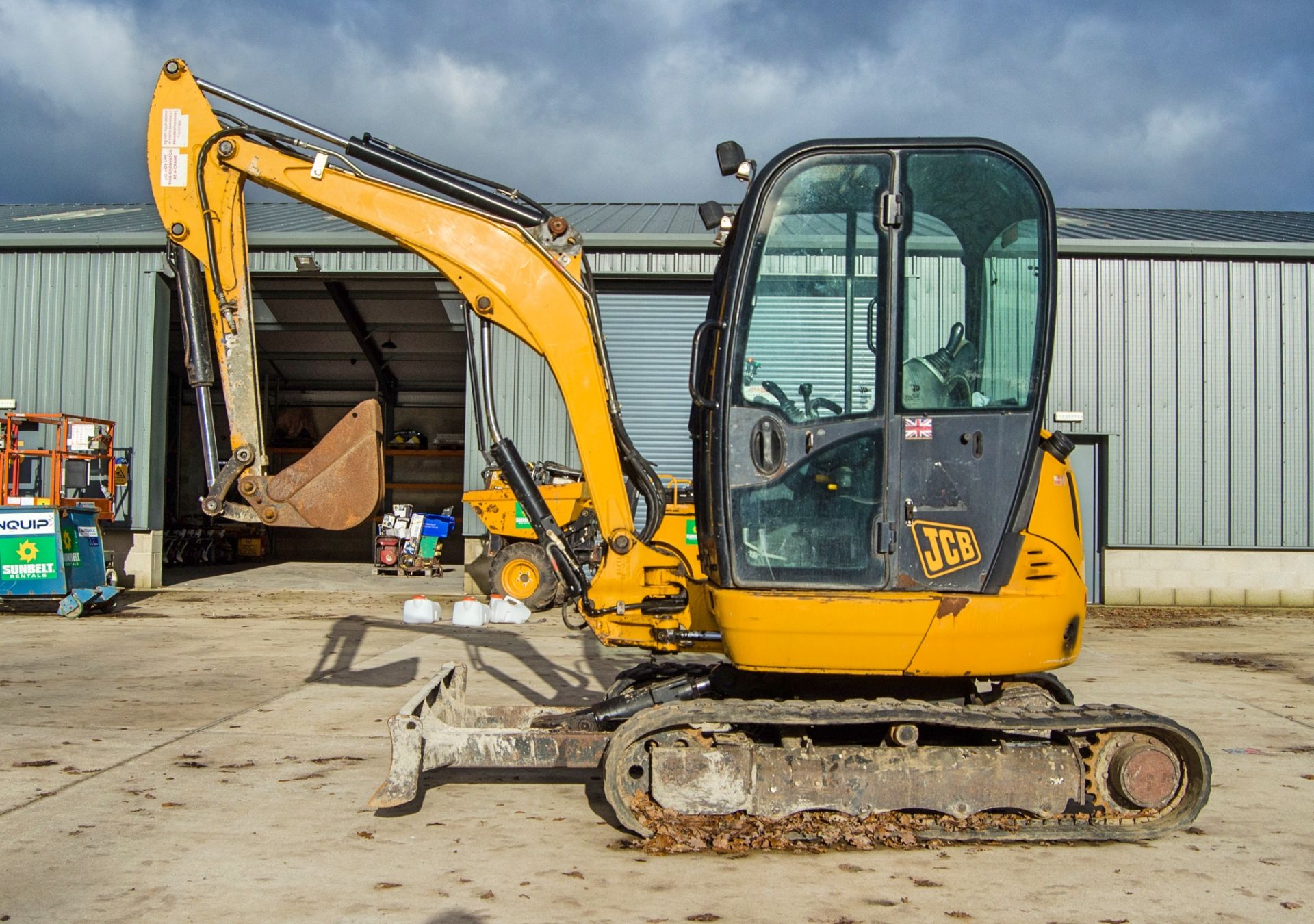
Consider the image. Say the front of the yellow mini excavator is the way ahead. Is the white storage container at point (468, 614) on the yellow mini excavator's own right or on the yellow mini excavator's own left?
on the yellow mini excavator's own right

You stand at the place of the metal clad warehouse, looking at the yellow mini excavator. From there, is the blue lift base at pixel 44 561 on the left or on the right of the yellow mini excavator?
right

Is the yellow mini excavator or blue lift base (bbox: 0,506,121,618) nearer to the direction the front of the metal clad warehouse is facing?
the yellow mini excavator

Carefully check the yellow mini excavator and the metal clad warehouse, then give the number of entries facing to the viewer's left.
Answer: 1

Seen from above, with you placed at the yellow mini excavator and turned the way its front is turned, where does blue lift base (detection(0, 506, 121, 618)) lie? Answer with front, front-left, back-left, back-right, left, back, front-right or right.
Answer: front-right

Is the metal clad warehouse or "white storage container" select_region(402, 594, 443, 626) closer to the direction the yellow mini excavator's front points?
the white storage container

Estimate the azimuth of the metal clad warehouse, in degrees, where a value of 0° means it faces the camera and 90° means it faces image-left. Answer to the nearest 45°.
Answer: approximately 0°

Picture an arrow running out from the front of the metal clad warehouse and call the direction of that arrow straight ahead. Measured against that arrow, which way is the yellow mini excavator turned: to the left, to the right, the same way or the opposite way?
to the right

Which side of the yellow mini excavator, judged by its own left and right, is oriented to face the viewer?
left

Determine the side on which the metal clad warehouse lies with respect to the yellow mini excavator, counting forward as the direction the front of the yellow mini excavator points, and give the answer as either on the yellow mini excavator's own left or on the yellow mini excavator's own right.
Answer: on the yellow mini excavator's own right

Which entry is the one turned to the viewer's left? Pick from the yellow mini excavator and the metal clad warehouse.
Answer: the yellow mini excavator

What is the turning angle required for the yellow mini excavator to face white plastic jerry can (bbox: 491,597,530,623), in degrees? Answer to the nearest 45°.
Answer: approximately 90° to its right

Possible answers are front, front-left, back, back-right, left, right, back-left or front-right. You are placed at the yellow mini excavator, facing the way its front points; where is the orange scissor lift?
front-right
